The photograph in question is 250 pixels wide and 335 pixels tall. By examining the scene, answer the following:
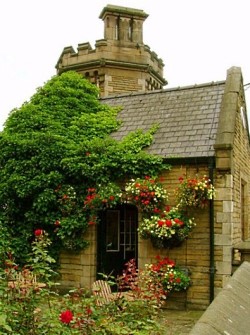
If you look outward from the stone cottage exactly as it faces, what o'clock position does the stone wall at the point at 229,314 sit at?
The stone wall is roughly at 12 o'clock from the stone cottage.

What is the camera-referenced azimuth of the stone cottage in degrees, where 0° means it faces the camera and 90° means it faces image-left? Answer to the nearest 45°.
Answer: approximately 0°

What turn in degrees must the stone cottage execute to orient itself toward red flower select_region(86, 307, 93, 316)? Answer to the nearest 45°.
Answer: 0° — it already faces it
